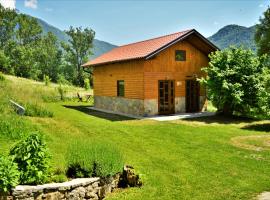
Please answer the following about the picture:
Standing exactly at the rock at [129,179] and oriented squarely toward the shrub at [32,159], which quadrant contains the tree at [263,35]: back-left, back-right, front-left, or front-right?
back-right

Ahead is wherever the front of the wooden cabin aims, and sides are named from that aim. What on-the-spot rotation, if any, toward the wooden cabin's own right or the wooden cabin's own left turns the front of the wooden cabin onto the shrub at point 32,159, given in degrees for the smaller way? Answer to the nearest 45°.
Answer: approximately 45° to the wooden cabin's own right

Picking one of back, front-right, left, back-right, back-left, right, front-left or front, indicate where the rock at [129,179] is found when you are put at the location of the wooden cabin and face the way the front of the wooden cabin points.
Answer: front-right

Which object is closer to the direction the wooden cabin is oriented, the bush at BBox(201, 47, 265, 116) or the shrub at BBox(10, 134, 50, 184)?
the bush

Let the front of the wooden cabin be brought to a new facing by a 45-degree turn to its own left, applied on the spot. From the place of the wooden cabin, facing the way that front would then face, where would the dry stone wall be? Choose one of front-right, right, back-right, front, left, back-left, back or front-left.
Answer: right

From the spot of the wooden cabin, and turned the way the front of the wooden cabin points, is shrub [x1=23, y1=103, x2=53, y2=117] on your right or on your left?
on your right

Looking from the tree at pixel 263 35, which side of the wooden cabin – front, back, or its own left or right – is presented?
left
